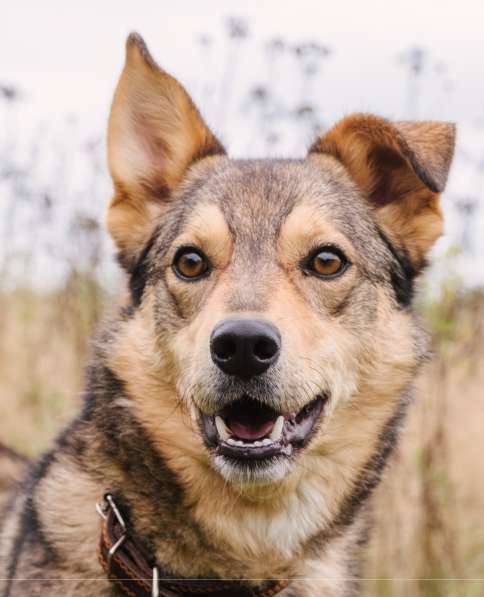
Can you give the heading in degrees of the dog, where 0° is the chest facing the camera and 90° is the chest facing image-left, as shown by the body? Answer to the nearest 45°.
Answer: approximately 0°
